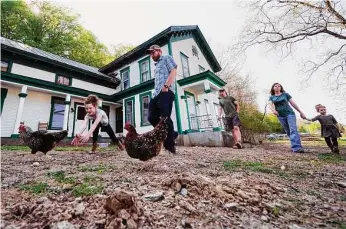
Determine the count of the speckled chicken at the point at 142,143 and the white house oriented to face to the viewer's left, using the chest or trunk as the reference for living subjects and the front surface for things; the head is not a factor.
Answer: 1

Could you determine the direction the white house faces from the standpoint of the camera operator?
facing the viewer and to the right of the viewer

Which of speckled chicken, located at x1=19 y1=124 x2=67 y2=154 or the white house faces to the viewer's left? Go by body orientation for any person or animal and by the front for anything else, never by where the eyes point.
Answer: the speckled chicken

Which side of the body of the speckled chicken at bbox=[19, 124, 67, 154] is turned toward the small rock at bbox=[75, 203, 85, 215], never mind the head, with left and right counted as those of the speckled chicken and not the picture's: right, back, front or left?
left

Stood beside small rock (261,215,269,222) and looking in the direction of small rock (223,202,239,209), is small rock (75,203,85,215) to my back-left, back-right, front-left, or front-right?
front-left

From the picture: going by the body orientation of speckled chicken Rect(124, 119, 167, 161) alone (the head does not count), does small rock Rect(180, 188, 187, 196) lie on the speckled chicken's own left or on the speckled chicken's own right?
on the speckled chicken's own left

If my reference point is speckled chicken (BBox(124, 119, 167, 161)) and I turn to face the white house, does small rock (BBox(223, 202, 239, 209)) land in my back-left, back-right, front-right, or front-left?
back-right

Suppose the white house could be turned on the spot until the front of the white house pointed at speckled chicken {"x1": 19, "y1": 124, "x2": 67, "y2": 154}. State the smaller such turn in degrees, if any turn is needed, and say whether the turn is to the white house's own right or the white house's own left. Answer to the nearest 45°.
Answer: approximately 45° to the white house's own right

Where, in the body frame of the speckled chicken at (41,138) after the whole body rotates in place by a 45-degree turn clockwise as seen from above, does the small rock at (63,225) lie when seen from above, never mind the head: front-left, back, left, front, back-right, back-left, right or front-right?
back-left

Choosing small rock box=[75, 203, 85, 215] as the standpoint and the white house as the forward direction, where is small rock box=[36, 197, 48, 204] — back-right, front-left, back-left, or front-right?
front-left

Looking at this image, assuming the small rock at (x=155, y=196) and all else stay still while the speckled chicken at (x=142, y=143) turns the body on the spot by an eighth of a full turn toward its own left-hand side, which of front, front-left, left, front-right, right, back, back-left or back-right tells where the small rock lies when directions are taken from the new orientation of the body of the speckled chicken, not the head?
front-left

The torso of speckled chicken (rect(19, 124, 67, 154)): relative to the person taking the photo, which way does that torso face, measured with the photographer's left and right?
facing to the left of the viewer
